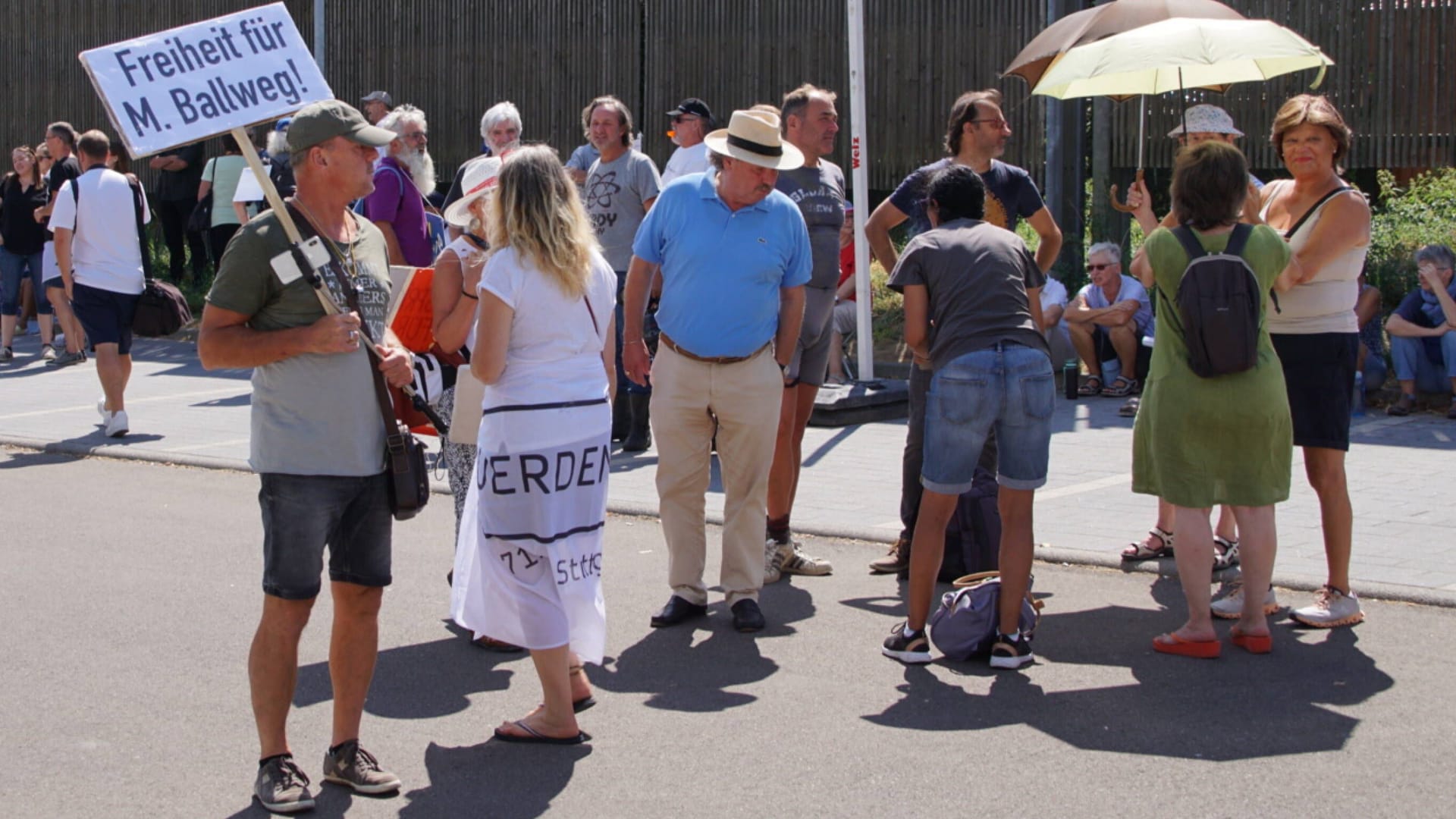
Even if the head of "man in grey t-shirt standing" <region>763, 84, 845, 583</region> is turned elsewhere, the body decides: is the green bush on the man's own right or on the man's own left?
on the man's own left

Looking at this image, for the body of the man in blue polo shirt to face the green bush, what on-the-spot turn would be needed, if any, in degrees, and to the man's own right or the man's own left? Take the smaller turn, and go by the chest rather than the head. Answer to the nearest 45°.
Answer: approximately 135° to the man's own left

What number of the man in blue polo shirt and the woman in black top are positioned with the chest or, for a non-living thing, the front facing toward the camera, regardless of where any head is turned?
2

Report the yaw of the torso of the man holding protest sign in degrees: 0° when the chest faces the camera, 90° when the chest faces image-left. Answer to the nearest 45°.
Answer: approximately 315°

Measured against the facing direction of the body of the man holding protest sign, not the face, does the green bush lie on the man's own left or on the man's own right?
on the man's own left

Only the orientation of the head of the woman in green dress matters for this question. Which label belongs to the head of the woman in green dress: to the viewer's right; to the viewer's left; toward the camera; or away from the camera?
away from the camera

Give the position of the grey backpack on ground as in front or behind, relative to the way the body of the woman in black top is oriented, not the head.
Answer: in front

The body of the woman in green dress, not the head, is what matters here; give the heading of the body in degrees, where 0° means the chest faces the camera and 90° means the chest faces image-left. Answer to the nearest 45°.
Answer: approximately 180°

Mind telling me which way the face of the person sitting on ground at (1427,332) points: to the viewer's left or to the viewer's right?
to the viewer's left

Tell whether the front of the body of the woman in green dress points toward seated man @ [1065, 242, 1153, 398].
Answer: yes
